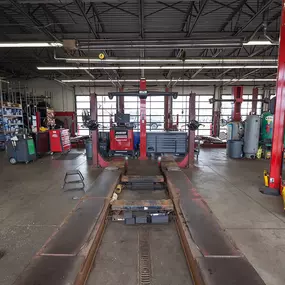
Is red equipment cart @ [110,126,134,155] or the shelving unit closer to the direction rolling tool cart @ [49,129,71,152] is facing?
the red equipment cart

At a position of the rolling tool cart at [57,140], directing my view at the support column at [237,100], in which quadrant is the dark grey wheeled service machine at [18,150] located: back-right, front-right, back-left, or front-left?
back-right

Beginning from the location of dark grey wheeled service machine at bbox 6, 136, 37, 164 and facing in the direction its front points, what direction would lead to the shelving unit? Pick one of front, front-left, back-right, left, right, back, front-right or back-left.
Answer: back-left

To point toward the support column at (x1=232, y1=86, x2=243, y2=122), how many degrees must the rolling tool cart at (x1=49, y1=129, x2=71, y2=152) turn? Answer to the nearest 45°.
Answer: approximately 45° to its left

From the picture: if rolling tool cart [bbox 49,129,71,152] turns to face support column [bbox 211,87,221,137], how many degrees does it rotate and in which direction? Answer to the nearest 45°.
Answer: approximately 45° to its left

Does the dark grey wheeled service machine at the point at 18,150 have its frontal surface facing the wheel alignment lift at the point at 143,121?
yes

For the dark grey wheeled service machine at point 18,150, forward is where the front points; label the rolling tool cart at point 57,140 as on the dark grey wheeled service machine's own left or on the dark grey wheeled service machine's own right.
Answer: on the dark grey wheeled service machine's own left

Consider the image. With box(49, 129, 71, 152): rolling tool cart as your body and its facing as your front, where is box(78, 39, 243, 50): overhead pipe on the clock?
The overhead pipe is roughly at 12 o'clock from the rolling tool cart.

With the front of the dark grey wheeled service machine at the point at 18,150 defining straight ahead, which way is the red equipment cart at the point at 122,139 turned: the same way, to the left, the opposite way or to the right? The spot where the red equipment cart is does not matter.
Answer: to the right
